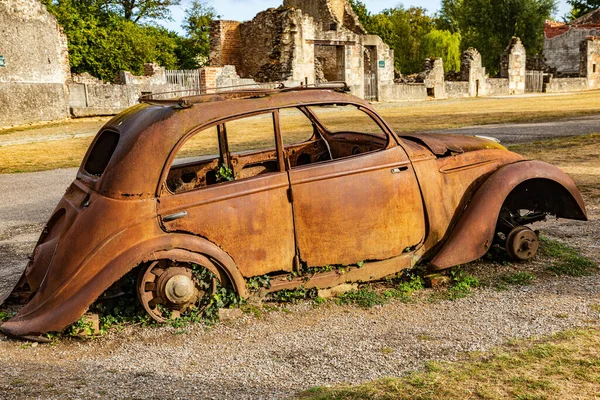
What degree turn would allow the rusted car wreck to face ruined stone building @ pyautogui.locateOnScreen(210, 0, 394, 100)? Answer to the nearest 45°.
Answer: approximately 45° to its left

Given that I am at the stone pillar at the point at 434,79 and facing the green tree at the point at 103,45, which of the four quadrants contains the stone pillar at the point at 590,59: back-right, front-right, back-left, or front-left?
back-right

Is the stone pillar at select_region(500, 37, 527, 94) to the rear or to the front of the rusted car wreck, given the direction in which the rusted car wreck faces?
to the front

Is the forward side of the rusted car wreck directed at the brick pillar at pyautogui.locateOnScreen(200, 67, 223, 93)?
no

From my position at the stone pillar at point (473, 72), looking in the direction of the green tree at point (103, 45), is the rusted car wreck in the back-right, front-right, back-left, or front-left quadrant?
front-left

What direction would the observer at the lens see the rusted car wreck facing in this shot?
facing away from the viewer and to the right of the viewer

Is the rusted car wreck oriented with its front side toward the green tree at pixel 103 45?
no

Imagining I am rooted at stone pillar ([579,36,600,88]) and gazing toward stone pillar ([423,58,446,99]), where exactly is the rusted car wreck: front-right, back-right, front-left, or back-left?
front-left

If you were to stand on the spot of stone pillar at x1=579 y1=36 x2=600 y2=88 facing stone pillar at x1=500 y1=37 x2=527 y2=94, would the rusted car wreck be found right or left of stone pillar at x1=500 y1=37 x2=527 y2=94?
left

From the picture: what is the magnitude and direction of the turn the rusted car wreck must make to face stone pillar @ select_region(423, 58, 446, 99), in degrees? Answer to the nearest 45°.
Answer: approximately 45° to its left

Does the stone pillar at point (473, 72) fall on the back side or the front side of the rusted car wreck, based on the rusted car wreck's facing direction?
on the front side

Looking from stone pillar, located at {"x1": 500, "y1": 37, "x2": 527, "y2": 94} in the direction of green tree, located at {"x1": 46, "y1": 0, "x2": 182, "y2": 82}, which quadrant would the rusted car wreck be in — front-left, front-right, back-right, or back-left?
front-left

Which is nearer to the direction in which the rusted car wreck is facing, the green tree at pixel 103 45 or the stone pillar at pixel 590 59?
the stone pillar
